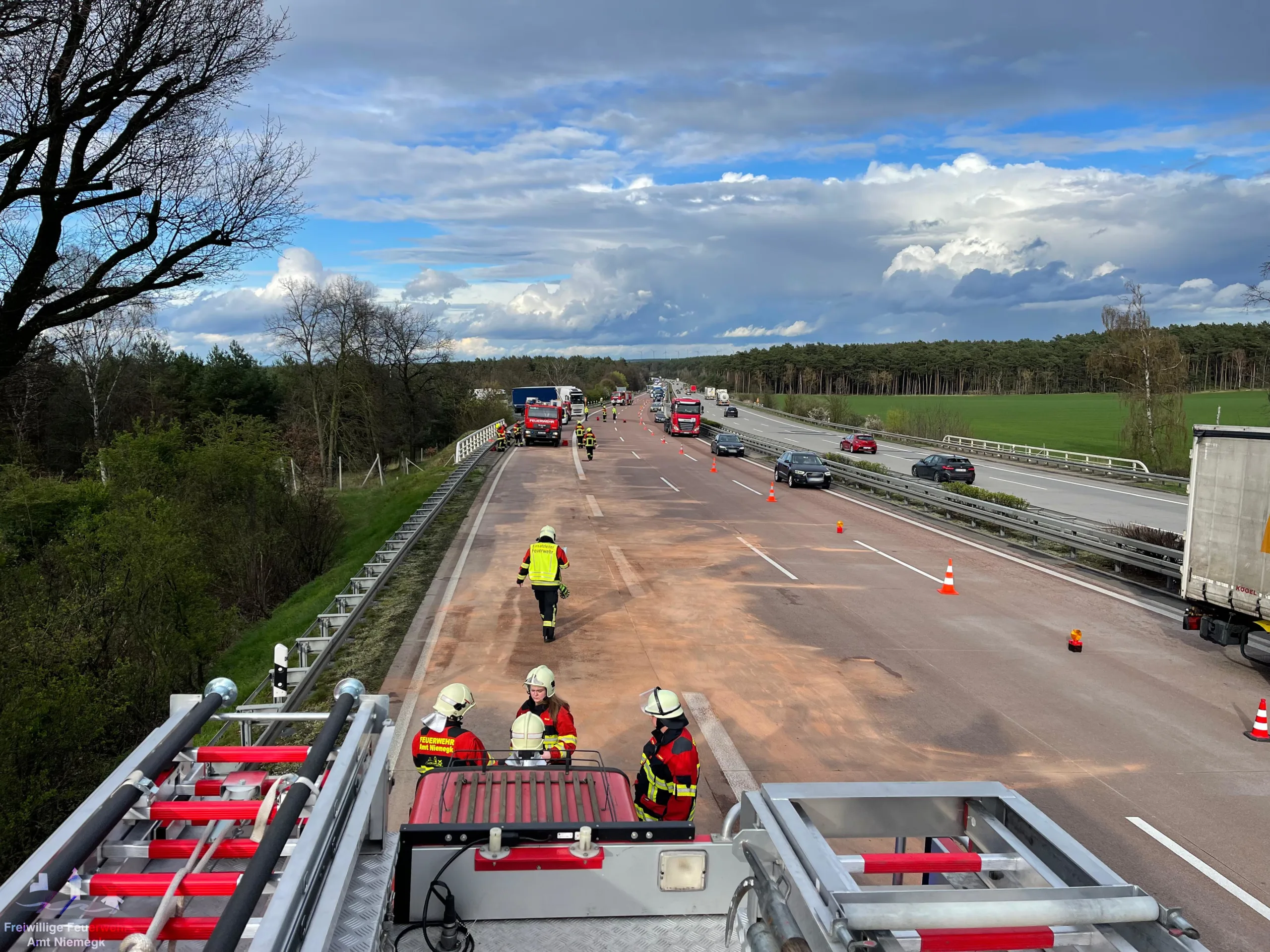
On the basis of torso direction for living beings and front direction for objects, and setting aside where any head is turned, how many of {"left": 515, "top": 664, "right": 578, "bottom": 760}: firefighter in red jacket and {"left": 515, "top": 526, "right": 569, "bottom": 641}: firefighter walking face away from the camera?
1

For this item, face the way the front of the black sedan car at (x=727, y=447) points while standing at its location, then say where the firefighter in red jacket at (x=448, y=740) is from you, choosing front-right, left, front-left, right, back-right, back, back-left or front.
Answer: front-right

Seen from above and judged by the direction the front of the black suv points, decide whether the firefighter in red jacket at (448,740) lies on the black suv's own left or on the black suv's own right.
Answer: on the black suv's own right

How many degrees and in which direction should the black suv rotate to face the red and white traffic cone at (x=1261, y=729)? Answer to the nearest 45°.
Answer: approximately 45° to its right

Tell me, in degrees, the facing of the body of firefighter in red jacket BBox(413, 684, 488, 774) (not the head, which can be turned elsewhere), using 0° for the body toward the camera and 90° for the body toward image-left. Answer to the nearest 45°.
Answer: approximately 225°

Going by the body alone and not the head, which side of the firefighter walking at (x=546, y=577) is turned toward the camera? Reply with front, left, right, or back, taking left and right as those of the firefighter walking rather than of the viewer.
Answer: back

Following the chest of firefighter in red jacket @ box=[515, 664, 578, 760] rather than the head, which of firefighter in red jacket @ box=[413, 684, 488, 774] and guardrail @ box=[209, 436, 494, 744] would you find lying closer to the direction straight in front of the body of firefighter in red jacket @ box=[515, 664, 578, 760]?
the firefighter in red jacket

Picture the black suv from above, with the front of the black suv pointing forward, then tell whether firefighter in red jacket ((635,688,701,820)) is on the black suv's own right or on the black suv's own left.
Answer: on the black suv's own right

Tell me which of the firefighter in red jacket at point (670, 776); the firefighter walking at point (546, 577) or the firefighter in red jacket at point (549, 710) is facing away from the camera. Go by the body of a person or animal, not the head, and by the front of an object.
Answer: the firefighter walking

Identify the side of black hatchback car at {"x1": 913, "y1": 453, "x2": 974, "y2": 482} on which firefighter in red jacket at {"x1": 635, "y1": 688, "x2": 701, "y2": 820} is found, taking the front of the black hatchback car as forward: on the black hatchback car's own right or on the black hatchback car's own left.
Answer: on the black hatchback car's own left

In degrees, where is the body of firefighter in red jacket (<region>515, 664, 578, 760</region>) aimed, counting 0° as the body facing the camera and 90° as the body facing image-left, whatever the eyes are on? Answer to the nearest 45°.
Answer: approximately 45°

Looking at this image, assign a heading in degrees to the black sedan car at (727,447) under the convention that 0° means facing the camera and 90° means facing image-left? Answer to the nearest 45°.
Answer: approximately 315°
